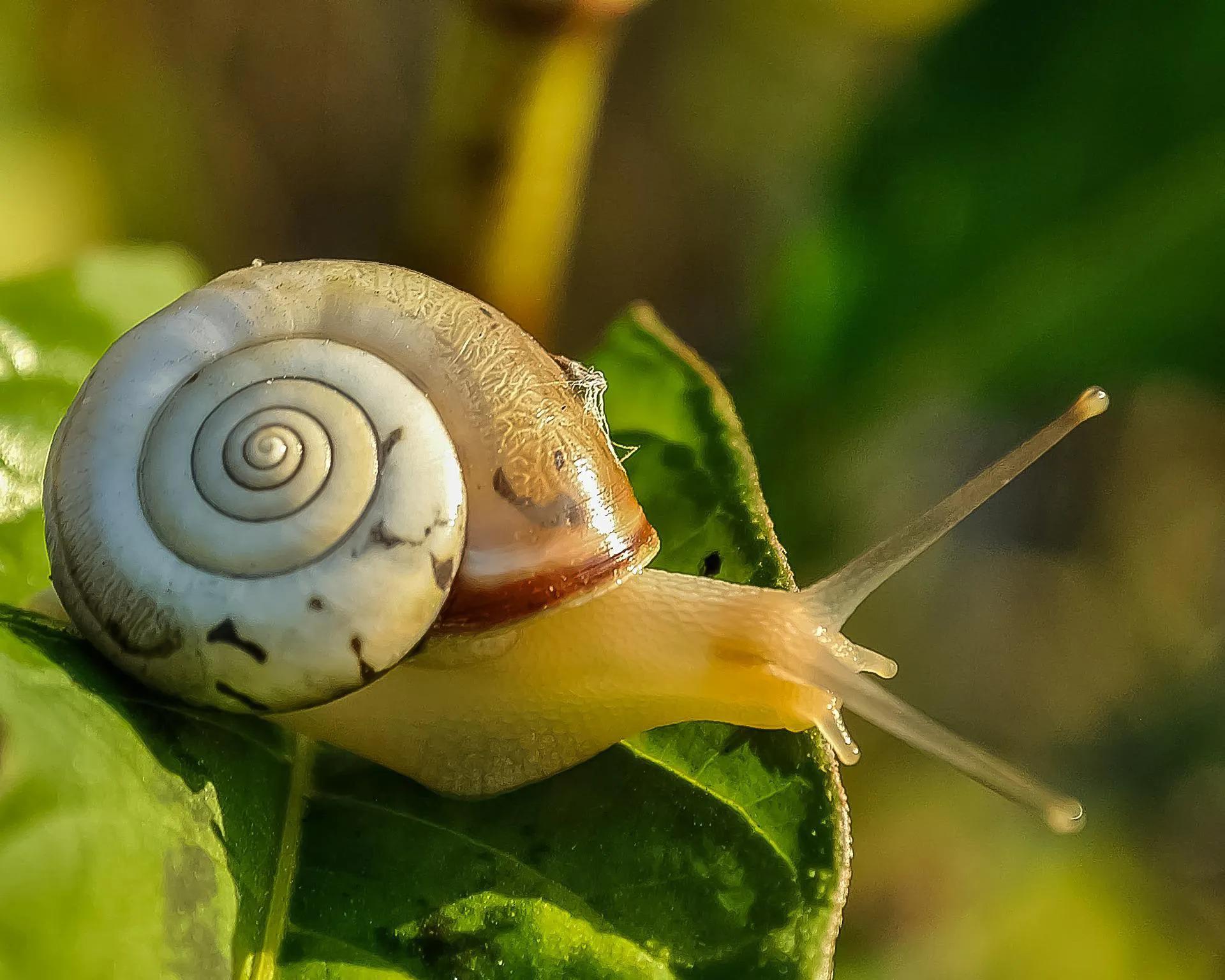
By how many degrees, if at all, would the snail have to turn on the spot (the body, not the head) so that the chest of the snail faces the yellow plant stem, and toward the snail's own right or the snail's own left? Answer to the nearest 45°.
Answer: approximately 90° to the snail's own left

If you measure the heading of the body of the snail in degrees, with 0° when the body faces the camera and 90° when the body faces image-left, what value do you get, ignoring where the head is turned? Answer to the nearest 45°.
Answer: approximately 270°
